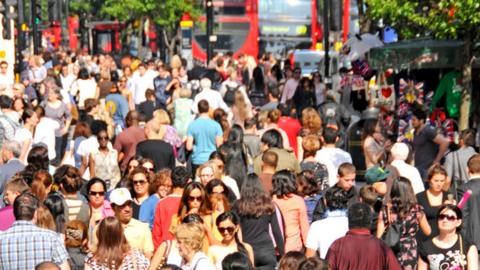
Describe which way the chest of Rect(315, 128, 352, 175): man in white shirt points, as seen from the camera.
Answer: away from the camera

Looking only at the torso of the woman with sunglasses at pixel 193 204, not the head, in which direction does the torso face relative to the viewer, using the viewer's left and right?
facing the viewer

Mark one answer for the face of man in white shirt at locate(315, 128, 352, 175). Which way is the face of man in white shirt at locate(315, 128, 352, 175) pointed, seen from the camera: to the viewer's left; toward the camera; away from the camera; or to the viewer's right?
away from the camera

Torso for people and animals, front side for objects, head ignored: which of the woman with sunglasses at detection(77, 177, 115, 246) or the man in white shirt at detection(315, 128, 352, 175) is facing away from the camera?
the man in white shirt

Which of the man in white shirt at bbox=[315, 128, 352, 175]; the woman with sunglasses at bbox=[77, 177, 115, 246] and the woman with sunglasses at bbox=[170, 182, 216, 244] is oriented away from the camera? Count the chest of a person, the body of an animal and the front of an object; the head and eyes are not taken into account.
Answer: the man in white shirt

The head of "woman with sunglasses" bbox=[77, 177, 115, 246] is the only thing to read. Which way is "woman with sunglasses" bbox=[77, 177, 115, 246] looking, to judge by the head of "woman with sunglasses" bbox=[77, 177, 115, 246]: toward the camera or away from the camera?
toward the camera

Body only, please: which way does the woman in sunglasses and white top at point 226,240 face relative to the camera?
toward the camera

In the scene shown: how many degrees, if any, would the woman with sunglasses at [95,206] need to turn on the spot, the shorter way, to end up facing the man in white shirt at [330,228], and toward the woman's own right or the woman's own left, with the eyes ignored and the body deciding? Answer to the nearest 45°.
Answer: approximately 45° to the woman's own left

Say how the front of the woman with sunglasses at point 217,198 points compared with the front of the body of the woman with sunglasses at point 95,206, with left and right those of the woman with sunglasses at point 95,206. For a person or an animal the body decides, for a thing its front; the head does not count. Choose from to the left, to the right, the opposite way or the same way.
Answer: the same way

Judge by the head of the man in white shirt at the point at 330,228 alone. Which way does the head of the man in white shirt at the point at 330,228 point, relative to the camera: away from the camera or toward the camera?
away from the camera

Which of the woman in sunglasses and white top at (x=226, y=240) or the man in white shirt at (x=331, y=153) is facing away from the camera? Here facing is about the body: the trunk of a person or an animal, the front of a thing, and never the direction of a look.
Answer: the man in white shirt

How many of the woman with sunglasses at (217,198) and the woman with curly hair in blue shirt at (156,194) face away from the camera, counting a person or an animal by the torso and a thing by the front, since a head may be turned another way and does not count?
0
